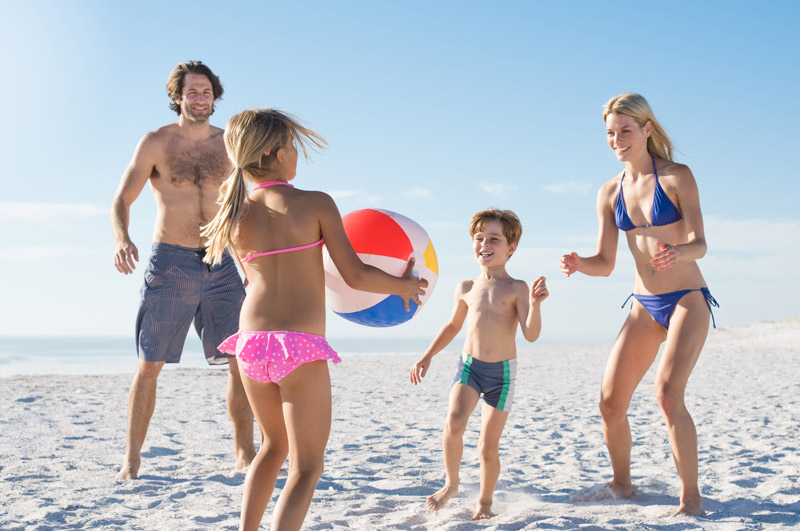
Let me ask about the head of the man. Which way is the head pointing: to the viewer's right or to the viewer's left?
to the viewer's right

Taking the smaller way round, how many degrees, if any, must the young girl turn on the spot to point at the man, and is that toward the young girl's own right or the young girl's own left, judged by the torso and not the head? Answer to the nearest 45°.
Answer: approximately 45° to the young girl's own left

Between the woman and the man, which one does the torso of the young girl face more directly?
the woman

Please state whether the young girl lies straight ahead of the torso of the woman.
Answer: yes

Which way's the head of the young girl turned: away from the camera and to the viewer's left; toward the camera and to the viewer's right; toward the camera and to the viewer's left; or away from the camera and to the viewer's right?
away from the camera and to the viewer's right

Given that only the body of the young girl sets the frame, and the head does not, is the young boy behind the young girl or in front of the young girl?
in front

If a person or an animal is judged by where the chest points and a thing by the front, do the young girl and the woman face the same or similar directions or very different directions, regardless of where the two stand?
very different directions

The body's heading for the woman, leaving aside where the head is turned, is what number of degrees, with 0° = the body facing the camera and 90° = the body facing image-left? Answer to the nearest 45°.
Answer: approximately 45°

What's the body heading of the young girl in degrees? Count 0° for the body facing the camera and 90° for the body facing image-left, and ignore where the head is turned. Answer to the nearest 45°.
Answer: approximately 225°

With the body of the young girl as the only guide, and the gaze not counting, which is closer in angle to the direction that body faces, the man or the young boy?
the young boy

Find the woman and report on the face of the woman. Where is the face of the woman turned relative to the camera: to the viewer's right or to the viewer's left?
to the viewer's left

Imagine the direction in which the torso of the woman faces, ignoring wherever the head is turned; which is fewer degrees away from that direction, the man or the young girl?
the young girl
